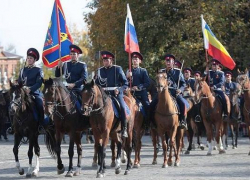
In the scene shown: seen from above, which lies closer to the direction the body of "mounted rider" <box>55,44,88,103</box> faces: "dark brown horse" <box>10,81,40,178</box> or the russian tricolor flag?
the dark brown horse

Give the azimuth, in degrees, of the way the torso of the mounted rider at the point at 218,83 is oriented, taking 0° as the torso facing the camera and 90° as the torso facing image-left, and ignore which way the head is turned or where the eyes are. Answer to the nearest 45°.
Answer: approximately 45°

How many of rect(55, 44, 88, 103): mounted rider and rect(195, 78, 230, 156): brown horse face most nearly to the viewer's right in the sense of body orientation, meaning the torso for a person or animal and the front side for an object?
0

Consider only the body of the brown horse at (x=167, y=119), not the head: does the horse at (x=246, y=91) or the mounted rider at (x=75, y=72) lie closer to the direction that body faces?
the mounted rider

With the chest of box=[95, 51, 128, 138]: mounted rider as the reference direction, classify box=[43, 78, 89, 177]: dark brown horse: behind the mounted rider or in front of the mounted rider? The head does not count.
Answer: in front
